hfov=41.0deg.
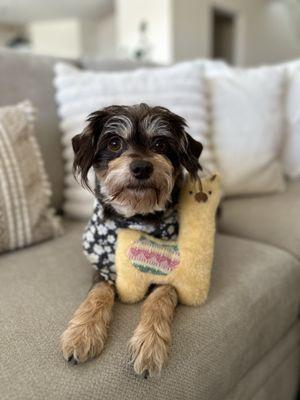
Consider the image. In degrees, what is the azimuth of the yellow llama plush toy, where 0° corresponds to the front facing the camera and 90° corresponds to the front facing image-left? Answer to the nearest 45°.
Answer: approximately 270°

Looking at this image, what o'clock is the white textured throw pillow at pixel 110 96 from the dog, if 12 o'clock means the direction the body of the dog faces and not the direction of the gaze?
The white textured throw pillow is roughly at 6 o'clock from the dog.

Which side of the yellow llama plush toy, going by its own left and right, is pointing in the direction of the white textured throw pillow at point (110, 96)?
left

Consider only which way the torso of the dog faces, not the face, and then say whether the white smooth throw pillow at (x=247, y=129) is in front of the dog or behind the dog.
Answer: behind

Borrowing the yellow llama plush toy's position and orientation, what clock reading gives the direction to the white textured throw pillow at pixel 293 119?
The white textured throw pillow is roughly at 10 o'clock from the yellow llama plush toy.

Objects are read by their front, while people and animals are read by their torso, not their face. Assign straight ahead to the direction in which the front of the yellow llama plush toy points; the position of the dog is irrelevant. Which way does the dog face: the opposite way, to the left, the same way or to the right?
to the right

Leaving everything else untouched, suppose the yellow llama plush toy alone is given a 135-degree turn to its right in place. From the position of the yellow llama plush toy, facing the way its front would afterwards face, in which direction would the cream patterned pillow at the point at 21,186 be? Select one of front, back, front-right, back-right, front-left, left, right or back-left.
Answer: right

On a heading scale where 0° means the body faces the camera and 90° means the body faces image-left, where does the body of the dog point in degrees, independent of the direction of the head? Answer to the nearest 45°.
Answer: approximately 0°
